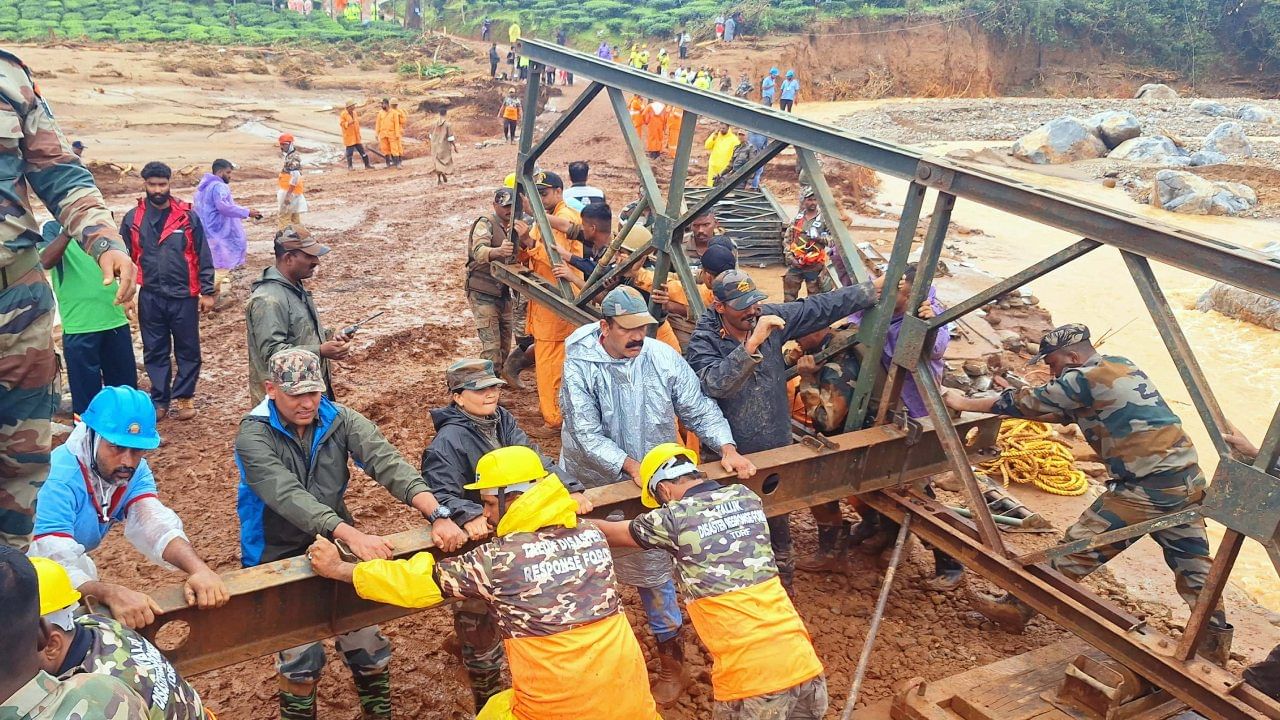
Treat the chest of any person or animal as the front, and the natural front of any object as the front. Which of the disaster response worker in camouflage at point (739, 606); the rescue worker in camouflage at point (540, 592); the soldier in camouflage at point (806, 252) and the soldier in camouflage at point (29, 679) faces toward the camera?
the soldier in camouflage at point (806, 252)

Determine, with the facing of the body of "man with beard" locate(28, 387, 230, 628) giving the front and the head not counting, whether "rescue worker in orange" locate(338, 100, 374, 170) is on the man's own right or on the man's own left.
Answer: on the man's own left

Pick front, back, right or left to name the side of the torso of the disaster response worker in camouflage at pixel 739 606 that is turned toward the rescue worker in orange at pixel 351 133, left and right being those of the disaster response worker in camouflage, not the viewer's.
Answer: front

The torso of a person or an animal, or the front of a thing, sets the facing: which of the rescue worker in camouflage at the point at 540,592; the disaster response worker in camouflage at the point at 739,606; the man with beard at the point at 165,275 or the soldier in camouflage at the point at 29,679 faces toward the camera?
the man with beard

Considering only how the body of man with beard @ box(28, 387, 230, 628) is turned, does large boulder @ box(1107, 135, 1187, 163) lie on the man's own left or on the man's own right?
on the man's own left

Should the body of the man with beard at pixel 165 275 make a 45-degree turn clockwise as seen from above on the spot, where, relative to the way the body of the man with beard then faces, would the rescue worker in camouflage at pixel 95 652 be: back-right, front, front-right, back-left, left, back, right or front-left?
front-left

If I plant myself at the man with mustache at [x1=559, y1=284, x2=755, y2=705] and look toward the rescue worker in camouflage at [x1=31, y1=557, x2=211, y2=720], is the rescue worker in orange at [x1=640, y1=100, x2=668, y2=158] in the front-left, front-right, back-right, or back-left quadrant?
back-right

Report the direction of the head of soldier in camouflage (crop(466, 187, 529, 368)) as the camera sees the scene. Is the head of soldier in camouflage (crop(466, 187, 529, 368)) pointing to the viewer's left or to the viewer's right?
to the viewer's right

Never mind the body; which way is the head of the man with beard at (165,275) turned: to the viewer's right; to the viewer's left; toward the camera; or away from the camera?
toward the camera

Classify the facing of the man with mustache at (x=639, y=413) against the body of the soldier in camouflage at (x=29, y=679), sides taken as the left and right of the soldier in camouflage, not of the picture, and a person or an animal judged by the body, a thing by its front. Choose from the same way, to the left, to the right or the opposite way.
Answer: the opposite way

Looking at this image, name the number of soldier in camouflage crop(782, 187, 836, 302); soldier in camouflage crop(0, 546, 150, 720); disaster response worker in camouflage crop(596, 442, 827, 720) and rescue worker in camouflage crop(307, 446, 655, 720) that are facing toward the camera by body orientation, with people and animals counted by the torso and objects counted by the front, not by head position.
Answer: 1

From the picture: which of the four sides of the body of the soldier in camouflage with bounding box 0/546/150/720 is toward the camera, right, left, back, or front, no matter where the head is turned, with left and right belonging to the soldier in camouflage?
back

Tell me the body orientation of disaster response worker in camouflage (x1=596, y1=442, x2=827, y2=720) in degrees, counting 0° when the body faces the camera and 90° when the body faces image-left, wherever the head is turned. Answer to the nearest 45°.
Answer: approximately 135°

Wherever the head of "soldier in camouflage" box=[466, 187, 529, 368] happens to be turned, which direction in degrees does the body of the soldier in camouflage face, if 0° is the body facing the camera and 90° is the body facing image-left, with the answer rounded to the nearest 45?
approximately 315°

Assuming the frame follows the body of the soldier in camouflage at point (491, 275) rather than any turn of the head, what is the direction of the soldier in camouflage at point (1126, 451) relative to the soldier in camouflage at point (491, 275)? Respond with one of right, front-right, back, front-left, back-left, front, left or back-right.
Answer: front

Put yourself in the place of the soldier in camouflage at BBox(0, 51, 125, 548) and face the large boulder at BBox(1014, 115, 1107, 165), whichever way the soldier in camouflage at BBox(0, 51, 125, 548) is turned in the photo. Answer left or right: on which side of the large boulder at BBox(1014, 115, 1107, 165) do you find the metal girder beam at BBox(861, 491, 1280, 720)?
right

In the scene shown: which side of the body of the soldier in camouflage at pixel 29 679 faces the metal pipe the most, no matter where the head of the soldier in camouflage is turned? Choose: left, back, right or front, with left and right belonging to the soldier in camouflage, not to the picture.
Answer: right
